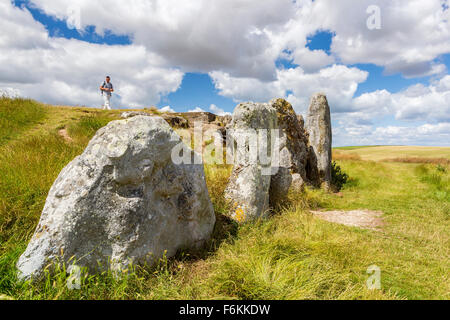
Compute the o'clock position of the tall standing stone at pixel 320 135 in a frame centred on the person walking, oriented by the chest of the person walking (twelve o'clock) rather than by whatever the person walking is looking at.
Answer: The tall standing stone is roughly at 11 o'clock from the person walking.

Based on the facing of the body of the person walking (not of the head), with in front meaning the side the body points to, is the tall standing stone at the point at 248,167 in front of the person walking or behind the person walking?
in front

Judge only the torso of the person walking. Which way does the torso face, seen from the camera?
toward the camera

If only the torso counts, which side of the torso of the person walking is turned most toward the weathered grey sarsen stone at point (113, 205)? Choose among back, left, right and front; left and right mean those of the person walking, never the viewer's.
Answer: front

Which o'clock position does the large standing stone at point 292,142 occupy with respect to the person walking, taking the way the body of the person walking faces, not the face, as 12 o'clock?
The large standing stone is roughly at 11 o'clock from the person walking.
